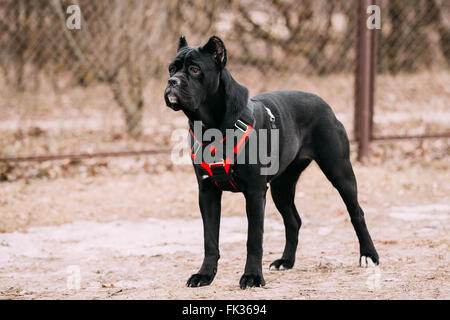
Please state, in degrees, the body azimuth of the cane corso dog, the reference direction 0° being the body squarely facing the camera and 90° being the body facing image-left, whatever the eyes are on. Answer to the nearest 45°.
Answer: approximately 45°

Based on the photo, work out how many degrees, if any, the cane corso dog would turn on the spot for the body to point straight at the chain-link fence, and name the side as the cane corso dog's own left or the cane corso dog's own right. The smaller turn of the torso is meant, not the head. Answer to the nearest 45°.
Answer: approximately 135° to the cane corso dog's own right

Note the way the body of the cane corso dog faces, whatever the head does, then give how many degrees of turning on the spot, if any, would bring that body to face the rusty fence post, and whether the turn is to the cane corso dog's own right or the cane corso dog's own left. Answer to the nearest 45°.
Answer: approximately 135° to the cane corso dog's own right
